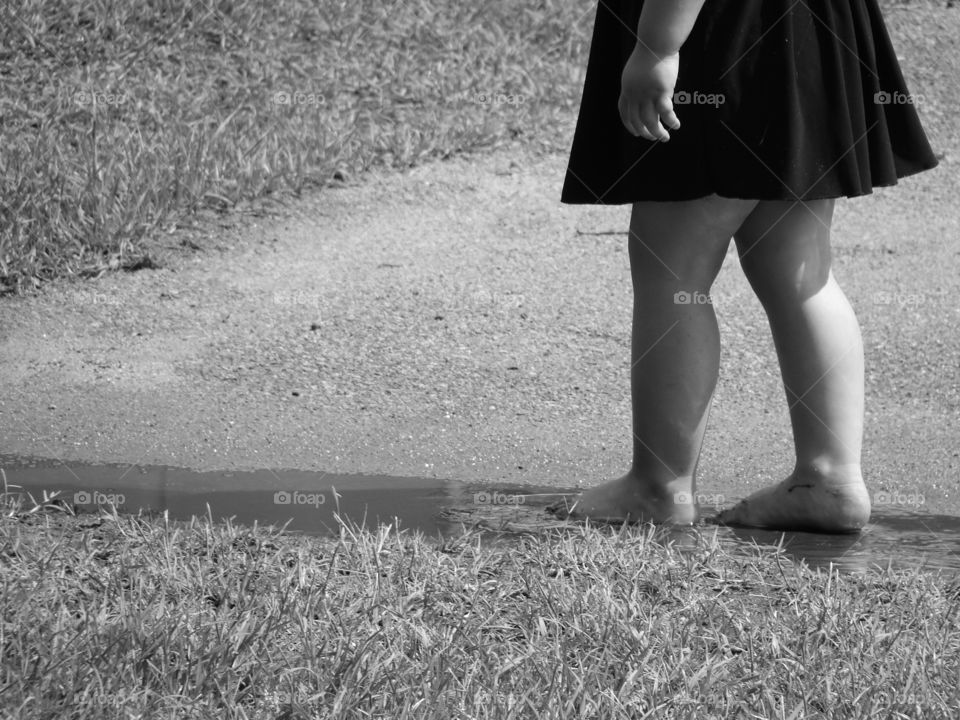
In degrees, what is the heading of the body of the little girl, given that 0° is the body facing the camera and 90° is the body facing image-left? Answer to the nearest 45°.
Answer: approximately 90°
